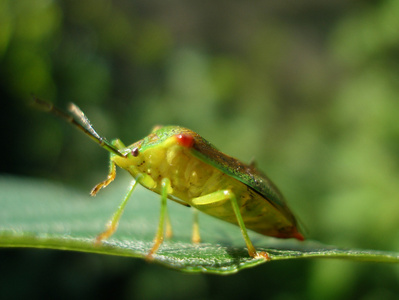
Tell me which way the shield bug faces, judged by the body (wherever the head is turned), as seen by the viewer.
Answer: to the viewer's left
